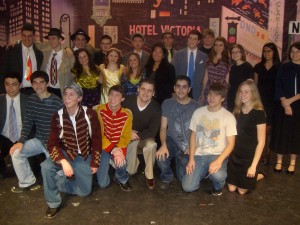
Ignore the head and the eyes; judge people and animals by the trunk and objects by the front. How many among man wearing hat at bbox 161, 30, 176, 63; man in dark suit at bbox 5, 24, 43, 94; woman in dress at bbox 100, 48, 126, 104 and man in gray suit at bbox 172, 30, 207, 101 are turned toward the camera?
4

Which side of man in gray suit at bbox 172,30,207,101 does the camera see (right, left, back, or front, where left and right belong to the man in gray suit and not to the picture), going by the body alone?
front

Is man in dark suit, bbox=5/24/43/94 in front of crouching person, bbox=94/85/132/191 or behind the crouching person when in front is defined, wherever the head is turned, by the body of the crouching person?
behind

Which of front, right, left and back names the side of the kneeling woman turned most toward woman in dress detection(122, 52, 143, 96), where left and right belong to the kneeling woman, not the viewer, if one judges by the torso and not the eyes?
right

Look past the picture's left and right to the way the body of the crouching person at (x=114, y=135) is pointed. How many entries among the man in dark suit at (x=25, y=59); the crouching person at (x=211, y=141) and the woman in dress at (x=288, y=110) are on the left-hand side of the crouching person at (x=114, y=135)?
2

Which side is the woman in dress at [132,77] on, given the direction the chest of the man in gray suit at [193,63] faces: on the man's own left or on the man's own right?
on the man's own right

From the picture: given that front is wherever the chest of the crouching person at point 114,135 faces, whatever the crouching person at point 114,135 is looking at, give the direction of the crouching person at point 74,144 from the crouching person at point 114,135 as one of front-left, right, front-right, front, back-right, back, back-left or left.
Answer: front-right

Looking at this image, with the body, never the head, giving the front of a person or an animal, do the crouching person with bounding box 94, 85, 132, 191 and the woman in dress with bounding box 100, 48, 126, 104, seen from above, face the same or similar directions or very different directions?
same or similar directions

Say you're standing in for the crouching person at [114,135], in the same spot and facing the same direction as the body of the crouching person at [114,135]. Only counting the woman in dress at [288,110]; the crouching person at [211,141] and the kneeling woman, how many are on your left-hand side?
3

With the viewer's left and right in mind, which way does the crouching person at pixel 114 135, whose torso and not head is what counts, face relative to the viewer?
facing the viewer

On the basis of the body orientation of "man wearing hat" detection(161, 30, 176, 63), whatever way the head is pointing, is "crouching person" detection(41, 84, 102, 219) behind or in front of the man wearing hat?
in front

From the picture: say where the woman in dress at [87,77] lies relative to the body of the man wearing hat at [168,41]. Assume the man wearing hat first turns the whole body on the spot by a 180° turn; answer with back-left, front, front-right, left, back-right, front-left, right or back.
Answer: back-left

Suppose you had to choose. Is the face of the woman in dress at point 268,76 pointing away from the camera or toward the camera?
toward the camera

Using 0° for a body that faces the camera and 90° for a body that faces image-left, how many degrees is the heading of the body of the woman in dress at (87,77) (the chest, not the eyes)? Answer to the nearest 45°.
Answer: approximately 0°

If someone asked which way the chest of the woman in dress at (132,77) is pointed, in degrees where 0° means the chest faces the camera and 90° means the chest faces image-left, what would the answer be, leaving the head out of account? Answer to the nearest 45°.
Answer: approximately 0°

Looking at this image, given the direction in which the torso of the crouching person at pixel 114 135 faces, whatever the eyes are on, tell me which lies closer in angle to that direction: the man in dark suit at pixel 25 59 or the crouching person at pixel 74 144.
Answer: the crouching person

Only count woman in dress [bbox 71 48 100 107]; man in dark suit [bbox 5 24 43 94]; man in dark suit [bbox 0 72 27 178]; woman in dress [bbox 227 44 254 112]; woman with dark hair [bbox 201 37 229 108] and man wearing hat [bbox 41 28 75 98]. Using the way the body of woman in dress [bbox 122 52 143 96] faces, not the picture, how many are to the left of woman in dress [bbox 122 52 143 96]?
2

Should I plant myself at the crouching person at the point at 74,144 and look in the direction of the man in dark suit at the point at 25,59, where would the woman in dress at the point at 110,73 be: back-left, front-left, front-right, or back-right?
front-right
